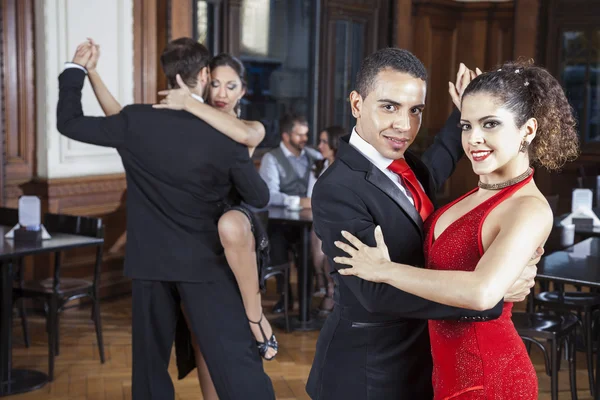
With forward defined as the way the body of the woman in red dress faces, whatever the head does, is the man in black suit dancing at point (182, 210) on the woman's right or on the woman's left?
on the woman's right

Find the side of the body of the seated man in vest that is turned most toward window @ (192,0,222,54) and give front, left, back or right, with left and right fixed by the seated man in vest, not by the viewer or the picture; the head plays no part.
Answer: back

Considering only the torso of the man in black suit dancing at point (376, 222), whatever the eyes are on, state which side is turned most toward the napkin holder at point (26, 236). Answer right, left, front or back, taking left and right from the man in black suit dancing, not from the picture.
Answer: back

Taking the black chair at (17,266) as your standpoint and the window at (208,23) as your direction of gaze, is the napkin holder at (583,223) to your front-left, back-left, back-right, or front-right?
front-right

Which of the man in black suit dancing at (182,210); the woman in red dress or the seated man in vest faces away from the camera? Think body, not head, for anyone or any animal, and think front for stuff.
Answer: the man in black suit dancing

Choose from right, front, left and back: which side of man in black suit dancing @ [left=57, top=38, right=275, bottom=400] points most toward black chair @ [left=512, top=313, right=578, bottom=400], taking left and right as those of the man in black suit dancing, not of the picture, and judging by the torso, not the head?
right

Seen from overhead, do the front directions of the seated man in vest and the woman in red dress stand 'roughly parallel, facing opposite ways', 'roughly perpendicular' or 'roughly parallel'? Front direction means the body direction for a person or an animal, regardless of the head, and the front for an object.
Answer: roughly perpendicular

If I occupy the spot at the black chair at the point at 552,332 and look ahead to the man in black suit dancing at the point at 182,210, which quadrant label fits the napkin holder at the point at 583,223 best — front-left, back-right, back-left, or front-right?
back-right
